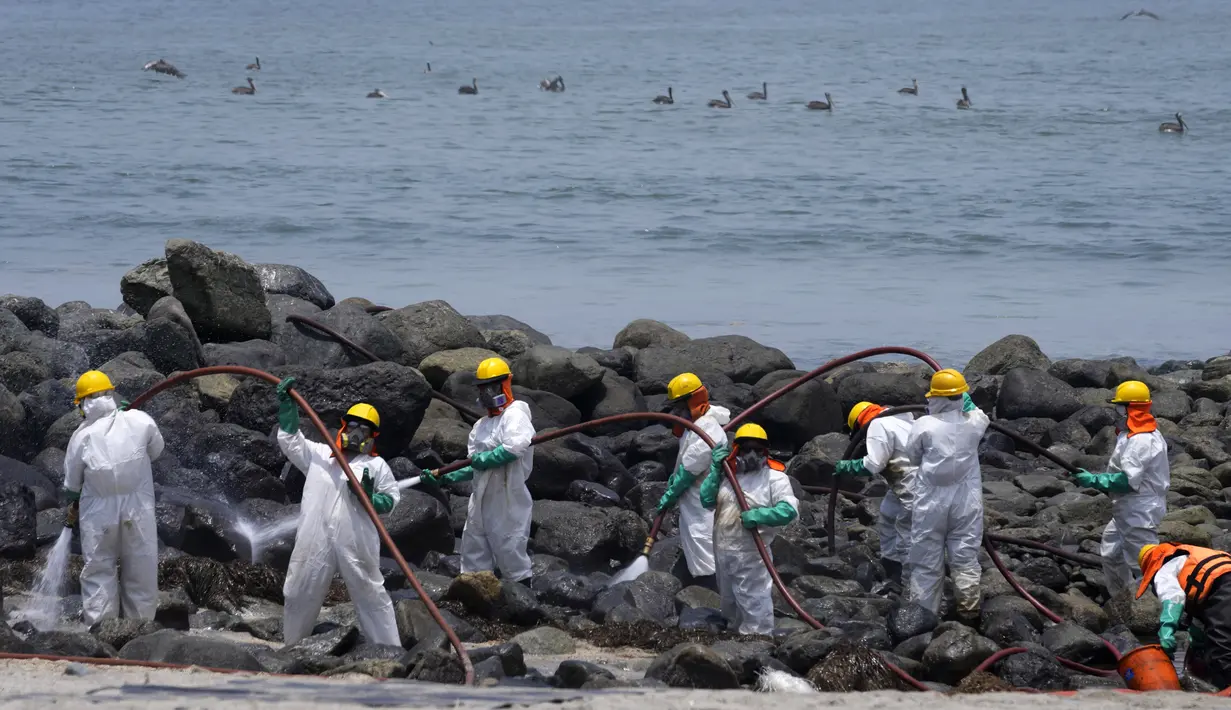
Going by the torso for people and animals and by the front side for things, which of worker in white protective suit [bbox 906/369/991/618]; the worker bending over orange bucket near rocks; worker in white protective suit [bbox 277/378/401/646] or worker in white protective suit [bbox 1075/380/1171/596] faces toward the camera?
worker in white protective suit [bbox 277/378/401/646]

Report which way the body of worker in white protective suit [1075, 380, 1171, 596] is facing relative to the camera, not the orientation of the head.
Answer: to the viewer's left

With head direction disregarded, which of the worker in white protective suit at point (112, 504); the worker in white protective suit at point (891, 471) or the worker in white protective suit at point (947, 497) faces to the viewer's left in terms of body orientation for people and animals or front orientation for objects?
the worker in white protective suit at point (891, 471)

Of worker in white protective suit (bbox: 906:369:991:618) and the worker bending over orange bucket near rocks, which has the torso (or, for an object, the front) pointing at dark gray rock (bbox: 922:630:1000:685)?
the worker bending over orange bucket near rocks

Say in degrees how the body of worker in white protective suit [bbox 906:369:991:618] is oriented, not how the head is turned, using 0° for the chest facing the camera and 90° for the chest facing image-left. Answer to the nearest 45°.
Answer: approximately 180°

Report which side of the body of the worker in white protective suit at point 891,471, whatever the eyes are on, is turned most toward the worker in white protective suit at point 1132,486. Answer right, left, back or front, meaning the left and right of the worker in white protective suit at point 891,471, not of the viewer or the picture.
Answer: back

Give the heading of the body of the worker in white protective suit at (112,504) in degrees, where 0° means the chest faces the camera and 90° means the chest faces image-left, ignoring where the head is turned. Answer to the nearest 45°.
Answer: approximately 180°

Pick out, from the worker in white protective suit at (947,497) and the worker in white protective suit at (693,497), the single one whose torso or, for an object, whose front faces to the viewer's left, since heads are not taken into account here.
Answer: the worker in white protective suit at (693,497)

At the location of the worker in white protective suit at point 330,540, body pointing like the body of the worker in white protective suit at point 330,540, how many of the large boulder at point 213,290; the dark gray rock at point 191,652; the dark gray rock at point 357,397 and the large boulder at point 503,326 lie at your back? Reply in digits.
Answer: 3

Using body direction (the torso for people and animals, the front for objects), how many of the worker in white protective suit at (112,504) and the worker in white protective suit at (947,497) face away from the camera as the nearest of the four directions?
2

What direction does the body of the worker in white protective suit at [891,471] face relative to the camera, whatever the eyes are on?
to the viewer's left

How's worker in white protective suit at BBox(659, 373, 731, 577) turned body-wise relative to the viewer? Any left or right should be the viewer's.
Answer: facing to the left of the viewer

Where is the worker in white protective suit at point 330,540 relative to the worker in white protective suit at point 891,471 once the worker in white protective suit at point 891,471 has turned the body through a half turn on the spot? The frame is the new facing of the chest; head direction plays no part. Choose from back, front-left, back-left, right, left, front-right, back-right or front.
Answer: back-right

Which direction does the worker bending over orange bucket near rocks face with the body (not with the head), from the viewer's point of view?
to the viewer's left
